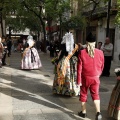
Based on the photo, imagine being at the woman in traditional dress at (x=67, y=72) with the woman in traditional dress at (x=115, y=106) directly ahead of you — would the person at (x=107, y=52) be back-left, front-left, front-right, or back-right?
back-left

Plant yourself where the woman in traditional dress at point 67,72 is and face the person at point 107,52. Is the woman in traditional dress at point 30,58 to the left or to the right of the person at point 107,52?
left

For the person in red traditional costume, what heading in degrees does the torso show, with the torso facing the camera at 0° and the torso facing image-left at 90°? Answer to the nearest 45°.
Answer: approximately 180°

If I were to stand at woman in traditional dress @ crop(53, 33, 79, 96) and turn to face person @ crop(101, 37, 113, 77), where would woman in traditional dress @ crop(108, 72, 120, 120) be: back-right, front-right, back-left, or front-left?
back-right
